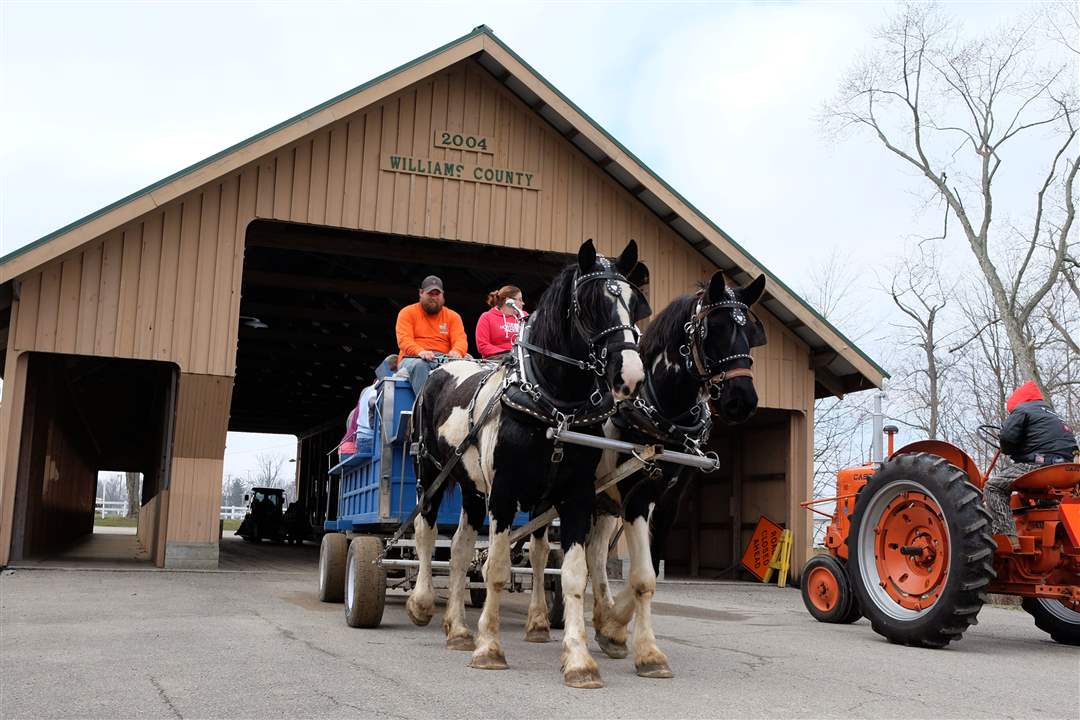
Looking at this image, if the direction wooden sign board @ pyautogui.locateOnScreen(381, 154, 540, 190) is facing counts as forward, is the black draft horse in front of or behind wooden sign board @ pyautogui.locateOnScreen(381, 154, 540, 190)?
in front

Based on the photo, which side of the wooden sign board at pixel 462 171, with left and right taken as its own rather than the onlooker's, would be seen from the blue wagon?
front

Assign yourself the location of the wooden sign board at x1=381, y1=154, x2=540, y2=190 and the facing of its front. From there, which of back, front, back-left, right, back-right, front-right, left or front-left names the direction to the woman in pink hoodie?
front

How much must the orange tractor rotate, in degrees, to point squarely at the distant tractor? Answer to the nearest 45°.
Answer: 0° — it already faces it

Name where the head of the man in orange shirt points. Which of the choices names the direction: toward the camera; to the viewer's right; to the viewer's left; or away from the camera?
toward the camera

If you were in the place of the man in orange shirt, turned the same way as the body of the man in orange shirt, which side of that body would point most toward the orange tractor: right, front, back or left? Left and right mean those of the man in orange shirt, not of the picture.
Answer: left

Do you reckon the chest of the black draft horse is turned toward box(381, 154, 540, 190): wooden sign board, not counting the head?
no

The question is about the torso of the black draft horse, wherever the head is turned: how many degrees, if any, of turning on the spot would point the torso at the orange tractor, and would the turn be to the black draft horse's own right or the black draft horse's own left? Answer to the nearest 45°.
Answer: approximately 90° to the black draft horse's own left

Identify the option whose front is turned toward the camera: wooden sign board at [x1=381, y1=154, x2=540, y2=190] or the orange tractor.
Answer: the wooden sign board

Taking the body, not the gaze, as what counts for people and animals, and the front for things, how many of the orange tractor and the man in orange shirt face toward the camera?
1

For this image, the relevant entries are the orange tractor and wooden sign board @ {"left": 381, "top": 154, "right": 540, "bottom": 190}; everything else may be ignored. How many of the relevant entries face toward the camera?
1

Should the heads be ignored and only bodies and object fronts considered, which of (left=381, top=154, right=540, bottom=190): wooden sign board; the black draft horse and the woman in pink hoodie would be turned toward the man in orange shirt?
the wooden sign board

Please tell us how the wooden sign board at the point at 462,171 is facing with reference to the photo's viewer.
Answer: facing the viewer

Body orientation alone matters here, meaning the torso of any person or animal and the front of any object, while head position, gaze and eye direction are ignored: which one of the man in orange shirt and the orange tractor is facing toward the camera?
the man in orange shirt

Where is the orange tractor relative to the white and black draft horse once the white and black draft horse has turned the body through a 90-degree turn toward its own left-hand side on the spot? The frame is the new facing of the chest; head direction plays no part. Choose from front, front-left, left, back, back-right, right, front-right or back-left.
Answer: front

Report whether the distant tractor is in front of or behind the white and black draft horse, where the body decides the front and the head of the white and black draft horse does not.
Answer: behind

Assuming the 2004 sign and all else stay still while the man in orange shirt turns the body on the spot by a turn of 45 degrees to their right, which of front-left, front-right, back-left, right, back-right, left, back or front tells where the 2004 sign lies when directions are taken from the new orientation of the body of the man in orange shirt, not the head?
back-right

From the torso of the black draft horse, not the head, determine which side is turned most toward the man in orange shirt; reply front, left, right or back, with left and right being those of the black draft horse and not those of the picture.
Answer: back

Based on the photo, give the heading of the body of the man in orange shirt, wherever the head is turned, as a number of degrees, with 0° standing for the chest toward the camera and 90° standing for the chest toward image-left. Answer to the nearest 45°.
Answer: approximately 0°

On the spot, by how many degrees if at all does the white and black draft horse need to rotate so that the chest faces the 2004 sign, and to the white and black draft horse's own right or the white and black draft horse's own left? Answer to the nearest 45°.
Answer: approximately 135° to the white and black draft horse's own left
